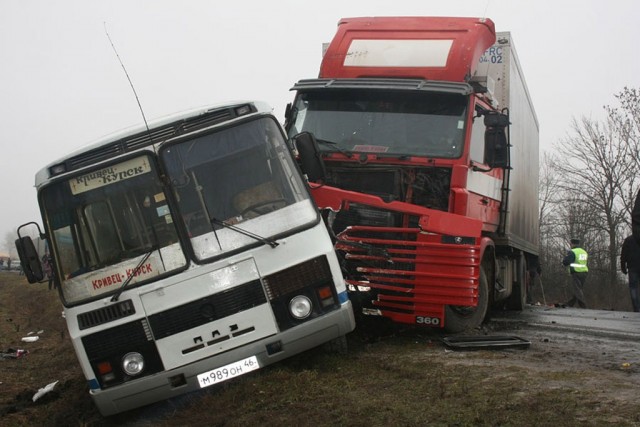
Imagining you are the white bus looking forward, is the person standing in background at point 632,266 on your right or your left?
on your left

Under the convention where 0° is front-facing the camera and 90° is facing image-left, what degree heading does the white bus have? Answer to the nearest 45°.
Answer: approximately 0°

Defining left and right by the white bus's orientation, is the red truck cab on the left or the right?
on its left

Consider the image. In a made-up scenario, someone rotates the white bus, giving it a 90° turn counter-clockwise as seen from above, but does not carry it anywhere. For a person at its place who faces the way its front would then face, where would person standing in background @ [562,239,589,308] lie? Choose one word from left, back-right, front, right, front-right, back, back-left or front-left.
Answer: front-left

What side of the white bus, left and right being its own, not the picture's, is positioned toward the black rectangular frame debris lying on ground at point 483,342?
left
